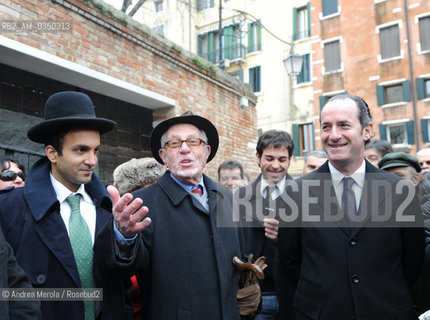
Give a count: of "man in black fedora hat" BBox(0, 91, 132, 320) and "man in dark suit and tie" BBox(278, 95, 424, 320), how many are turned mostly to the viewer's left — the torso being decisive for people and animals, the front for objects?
0

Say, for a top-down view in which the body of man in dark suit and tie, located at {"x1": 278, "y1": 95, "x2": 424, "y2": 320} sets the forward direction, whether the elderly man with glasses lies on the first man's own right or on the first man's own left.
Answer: on the first man's own right

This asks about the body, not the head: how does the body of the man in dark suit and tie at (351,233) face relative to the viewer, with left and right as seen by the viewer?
facing the viewer

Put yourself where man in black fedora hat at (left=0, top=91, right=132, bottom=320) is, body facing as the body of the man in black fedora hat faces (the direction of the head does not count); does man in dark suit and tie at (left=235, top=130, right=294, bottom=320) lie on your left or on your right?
on your left

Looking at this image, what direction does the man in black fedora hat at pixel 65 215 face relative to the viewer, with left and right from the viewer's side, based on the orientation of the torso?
facing the viewer and to the right of the viewer

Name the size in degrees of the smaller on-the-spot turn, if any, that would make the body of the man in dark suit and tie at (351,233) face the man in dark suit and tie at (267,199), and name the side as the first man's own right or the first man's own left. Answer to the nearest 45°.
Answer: approximately 135° to the first man's own right

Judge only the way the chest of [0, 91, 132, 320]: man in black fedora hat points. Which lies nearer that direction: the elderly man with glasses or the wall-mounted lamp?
the elderly man with glasses

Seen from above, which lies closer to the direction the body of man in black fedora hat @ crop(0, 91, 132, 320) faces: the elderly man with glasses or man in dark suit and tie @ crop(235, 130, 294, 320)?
the elderly man with glasses

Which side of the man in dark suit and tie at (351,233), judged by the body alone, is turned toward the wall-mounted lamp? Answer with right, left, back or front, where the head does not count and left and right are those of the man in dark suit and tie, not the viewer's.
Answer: back

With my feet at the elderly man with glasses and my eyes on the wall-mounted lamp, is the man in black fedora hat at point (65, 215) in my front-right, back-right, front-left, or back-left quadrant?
back-left

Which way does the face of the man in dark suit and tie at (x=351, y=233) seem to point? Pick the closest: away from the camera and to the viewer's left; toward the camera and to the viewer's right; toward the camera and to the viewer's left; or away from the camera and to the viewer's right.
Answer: toward the camera and to the viewer's left
